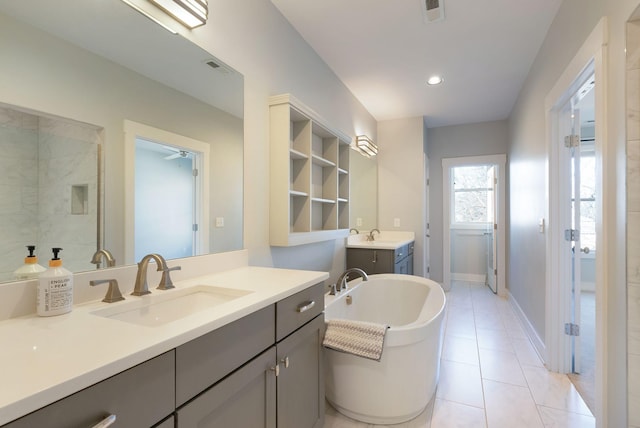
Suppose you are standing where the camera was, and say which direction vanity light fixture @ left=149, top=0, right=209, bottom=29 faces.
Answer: facing the viewer and to the right of the viewer

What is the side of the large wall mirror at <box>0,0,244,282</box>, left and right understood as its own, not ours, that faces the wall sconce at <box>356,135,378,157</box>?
left

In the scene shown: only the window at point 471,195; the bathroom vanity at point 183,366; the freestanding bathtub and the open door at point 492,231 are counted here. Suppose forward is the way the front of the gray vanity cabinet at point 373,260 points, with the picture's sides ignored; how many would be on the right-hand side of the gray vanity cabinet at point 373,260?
2

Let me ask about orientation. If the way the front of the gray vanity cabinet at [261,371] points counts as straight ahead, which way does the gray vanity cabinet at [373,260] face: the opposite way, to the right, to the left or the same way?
the same way

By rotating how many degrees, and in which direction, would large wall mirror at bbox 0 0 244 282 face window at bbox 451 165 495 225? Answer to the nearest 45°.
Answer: approximately 45° to its left

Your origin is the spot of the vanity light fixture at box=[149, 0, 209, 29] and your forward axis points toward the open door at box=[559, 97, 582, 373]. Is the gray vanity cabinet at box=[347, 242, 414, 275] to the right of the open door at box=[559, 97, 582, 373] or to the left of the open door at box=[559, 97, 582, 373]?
left

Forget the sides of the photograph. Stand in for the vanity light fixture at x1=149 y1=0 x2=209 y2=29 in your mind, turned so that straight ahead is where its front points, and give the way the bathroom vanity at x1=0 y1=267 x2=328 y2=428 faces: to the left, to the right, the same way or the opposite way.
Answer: the same way

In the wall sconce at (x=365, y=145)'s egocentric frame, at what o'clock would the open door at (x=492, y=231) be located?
The open door is roughly at 11 o'clock from the wall sconce.

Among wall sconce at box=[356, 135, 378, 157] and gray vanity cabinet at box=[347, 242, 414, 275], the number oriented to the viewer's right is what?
2

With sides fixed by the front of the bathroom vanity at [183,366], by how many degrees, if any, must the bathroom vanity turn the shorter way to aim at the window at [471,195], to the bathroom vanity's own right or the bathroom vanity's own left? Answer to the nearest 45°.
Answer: approximately 90° to the bathroom vanity's own left

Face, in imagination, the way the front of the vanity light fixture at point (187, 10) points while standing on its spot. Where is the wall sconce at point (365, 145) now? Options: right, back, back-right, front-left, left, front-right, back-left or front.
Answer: left

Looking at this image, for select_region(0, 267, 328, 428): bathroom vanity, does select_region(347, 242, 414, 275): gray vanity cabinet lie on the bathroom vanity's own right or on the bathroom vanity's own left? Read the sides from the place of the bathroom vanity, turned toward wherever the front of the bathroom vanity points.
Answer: on the bathroom vanity's own left

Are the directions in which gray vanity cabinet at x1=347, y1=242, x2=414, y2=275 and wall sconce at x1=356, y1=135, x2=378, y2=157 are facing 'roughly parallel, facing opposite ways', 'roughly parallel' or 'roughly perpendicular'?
roughly parallel

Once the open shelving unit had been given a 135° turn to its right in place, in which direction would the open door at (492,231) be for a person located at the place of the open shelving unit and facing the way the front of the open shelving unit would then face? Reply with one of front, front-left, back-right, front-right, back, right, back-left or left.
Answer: back-right

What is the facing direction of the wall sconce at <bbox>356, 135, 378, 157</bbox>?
to the viewer's right

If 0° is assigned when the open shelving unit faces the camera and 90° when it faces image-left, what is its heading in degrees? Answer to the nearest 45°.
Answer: approximately 315°

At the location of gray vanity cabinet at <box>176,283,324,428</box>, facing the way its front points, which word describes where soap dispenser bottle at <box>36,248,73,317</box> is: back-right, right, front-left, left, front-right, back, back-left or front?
back-right

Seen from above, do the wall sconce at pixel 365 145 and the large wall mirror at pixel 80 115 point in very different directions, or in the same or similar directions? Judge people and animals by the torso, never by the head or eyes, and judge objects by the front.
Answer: same or similar directions

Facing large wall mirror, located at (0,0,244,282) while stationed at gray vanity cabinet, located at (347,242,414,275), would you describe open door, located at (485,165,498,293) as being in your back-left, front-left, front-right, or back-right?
back-left

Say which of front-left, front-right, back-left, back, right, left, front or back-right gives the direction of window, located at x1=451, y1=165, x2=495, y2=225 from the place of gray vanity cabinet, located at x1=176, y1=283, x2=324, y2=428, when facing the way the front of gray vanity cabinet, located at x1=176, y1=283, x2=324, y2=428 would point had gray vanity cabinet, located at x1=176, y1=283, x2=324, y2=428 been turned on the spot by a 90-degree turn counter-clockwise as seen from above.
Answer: front

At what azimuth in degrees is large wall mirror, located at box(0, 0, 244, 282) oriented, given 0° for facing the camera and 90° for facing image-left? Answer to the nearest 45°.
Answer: approximately 315°

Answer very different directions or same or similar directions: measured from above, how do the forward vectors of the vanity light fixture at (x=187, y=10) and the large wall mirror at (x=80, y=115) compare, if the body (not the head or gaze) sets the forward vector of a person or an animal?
same or similar directions

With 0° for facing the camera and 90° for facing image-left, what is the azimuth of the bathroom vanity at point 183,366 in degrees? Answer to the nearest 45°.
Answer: approximately 315°
